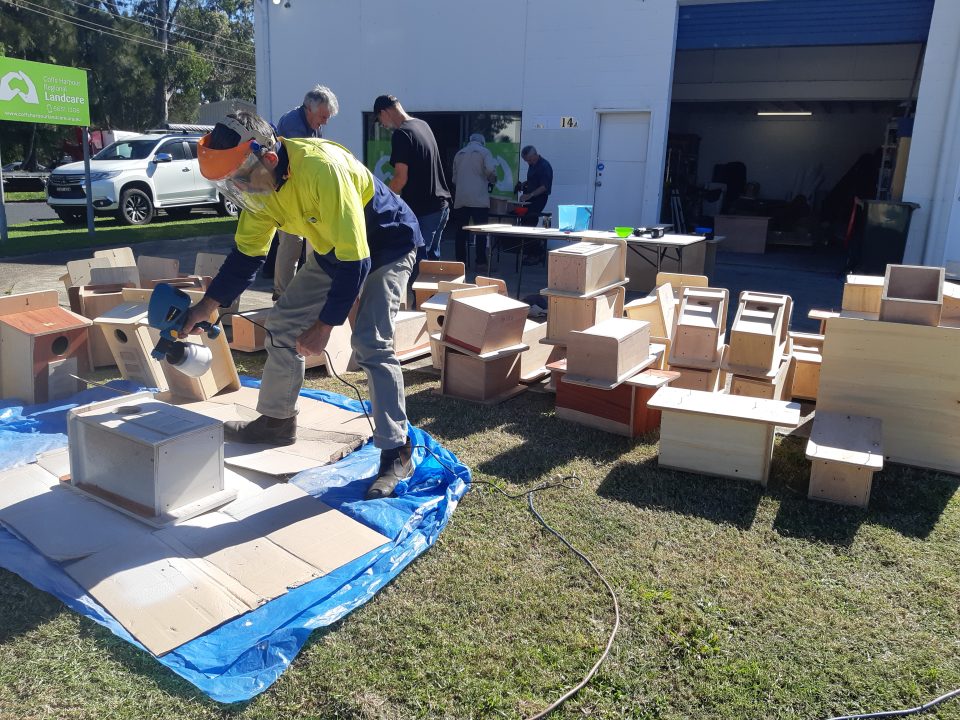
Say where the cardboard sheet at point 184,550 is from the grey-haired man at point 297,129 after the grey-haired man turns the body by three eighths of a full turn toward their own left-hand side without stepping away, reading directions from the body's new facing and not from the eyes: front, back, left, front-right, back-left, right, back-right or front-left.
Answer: back-left

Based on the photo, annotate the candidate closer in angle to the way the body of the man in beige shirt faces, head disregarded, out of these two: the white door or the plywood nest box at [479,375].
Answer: the white door

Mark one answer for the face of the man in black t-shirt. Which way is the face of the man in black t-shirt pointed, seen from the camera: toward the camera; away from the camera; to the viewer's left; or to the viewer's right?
to the viewer's left

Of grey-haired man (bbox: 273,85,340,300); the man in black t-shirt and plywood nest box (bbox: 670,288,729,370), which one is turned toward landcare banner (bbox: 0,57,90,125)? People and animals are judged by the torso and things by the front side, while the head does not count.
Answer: the man in black t-shirt

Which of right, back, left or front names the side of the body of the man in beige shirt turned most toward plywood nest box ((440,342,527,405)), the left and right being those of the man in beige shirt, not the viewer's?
back

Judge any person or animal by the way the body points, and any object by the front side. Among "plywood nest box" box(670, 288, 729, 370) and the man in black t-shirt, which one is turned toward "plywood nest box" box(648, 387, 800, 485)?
"plywood nest box" box(670, 288, 729, 370)

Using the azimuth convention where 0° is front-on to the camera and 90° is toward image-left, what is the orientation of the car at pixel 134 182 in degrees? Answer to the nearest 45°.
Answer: approximately 45°

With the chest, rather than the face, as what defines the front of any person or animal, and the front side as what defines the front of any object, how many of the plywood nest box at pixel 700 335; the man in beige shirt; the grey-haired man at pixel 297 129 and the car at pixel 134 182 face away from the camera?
1

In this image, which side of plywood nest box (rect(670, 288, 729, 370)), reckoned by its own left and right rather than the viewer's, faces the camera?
front

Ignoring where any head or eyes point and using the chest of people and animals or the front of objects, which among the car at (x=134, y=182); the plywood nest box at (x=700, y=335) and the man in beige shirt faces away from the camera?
the man in beige shirt

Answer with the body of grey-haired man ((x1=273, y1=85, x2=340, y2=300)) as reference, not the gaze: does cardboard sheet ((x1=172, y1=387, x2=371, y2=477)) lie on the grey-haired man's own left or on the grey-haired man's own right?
on the grey-haired man's own right

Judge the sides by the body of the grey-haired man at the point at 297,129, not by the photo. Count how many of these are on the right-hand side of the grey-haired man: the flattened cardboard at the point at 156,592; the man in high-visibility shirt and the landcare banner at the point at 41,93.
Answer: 2

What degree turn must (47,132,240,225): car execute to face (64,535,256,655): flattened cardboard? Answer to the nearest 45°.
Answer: approximately 45° to its left
